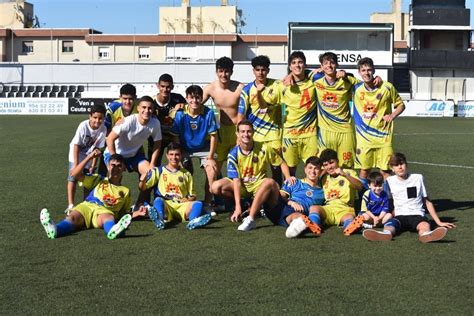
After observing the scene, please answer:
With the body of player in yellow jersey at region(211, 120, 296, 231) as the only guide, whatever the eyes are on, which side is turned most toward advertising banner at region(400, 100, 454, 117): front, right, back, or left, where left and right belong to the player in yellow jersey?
back

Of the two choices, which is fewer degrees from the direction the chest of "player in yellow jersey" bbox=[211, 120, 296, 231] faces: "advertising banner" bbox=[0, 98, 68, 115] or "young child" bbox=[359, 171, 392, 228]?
the young child

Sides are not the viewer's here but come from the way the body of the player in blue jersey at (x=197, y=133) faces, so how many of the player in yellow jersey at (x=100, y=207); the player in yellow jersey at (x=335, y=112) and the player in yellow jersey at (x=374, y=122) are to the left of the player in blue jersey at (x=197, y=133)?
2

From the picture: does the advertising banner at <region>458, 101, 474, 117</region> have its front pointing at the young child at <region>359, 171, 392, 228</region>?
yes

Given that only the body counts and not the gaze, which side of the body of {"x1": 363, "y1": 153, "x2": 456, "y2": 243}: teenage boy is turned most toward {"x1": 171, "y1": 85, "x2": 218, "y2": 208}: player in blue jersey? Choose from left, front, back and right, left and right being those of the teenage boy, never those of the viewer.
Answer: right

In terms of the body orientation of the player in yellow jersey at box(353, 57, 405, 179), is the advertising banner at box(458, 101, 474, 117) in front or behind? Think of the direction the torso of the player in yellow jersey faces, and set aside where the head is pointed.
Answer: behind

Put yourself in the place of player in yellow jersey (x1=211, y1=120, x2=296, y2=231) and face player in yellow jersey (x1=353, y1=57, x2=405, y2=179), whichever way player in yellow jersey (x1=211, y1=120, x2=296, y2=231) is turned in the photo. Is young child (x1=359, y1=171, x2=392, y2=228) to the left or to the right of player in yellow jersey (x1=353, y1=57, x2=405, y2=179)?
right

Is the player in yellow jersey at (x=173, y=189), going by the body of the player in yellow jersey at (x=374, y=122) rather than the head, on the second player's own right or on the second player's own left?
on the second player's own right
